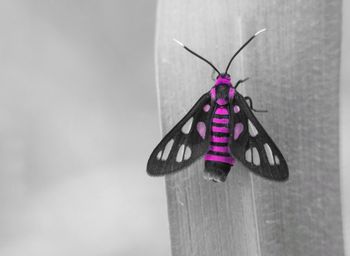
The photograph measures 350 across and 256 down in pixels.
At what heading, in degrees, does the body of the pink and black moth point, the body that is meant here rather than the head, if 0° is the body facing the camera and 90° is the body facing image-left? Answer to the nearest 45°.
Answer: approximately 180°
